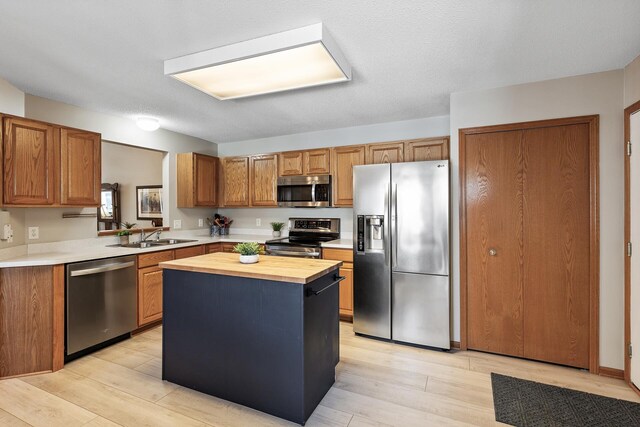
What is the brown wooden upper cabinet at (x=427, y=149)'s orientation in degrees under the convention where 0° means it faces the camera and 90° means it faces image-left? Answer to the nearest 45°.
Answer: approximately 0°

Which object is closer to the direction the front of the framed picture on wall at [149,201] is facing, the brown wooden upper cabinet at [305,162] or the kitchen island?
the kitchen island

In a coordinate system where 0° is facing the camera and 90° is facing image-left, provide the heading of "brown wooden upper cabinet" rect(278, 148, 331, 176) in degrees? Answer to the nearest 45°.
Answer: approximately 0°

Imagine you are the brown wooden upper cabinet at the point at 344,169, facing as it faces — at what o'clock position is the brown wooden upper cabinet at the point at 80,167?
the brown wooden upper cabinet at the point at 80,167 is roughly at 2 o'clock from the brown wooden upper cabinet at the point at 344,169.

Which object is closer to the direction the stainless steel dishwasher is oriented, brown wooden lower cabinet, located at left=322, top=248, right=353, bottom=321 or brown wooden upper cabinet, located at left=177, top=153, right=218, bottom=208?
the brown wooden lower cabinet

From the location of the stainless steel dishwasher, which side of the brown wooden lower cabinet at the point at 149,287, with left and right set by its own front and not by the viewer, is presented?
right

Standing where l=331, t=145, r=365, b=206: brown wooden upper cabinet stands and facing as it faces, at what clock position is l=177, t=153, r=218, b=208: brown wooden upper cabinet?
l=177, t=153, r=218, b=208: brown wooden upper cabinet is roughly at 3 o'clock from l=331, t=145, r=365, b=206: brown wooden upper cabinet.

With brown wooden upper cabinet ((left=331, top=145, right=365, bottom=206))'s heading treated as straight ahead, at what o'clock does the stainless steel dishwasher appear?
The stainless steel dishwasher is roughly at 2 o'clock from the brown wooden upper cabinet.
